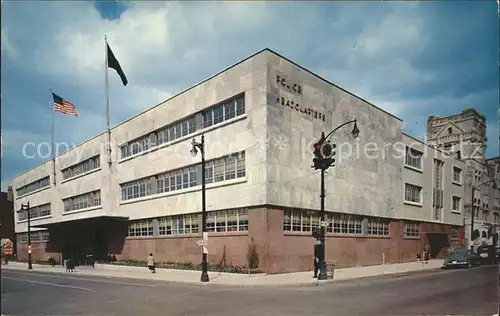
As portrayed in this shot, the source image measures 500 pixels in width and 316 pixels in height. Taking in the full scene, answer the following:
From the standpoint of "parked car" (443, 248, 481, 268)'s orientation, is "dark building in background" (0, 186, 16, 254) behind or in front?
in front

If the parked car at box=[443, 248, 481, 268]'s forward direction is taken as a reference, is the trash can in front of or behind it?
in front

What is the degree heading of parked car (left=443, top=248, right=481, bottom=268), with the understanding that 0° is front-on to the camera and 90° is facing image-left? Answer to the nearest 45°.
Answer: approximately 45°
